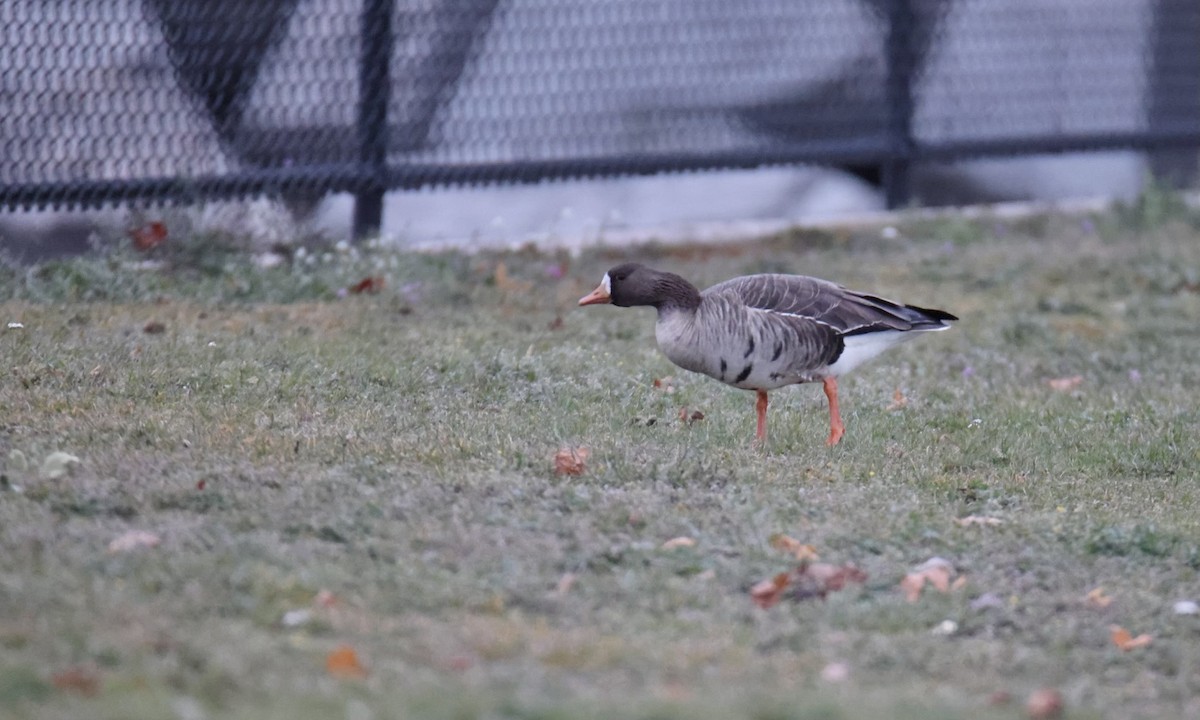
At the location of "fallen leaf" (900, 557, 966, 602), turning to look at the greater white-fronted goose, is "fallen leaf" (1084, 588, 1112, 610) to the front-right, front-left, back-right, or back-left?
back-right

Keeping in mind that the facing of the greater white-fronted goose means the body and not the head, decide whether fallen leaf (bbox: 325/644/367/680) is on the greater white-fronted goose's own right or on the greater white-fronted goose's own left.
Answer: on the greater white-fronted goose's own left

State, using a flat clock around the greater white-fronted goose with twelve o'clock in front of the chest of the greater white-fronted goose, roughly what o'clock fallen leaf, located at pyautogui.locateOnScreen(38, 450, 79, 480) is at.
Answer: The fallen leaf is roughly at 11 o'clock from the greater white-fronted goose.

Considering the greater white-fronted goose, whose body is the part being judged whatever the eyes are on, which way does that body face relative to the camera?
to the viewer's left

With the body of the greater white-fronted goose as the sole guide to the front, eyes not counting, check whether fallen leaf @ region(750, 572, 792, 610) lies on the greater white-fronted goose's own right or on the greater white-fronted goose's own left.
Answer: on the greater white-fronted goose's own left

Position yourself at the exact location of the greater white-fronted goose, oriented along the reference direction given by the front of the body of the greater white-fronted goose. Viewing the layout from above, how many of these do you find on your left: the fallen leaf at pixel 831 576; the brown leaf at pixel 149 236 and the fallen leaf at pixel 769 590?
2

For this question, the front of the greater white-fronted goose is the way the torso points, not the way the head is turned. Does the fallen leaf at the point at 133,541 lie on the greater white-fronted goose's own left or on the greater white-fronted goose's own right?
on the greater white-fronted goose's own left

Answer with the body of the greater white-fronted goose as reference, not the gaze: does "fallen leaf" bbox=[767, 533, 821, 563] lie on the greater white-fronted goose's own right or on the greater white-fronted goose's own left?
on the greater white-fronted goose's own left

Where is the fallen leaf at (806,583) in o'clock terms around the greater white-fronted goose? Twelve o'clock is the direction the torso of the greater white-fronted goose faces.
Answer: The fallen leaf is roughly at 9 o'clock from the greater white-fronted goose.

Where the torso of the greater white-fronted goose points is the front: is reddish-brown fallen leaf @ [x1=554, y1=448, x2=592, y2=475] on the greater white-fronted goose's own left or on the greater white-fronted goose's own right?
on the greater white-fronted goose's own left

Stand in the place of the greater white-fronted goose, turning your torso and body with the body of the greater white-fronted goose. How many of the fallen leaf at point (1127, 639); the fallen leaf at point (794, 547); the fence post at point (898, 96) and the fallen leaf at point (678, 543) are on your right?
1

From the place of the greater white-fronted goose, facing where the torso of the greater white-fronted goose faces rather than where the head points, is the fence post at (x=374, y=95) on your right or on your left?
on your right

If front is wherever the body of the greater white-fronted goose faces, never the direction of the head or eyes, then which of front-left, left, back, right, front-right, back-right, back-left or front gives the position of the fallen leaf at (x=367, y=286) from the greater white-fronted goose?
front-right

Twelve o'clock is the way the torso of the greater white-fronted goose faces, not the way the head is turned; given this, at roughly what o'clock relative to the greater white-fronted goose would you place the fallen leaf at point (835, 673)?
The fallen leaf is roughly at 9 o'clock from the greater white-fronted goose.

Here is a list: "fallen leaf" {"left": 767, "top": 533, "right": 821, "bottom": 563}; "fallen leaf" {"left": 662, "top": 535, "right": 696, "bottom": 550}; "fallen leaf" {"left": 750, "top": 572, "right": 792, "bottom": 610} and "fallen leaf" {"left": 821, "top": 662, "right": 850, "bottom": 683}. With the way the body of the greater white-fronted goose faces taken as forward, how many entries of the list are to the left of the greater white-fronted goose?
4

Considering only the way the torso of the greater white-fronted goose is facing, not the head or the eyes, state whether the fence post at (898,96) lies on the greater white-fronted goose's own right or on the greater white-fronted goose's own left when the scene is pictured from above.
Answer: on the greater white-fronted goose's own right

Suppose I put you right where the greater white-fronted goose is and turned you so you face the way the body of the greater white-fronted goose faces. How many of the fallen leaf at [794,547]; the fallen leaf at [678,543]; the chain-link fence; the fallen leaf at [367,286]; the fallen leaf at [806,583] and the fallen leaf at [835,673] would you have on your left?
4
